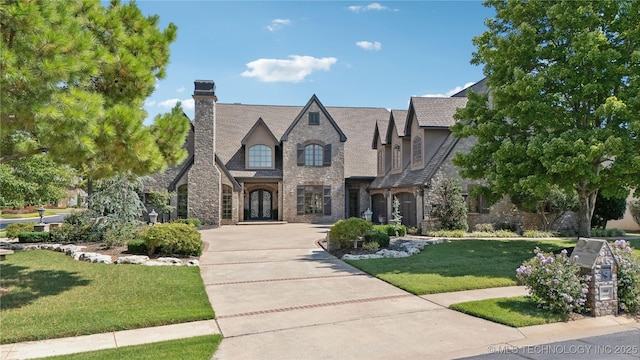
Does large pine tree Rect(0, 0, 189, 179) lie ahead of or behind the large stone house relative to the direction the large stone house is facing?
ahead

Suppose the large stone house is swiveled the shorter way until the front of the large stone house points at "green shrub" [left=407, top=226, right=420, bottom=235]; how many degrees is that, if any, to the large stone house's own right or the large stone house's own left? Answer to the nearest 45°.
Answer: approximately 45° to the large stone house's own left

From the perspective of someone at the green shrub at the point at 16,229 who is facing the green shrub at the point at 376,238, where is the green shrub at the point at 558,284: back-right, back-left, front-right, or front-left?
front-right

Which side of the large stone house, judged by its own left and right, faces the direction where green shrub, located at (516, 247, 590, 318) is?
front

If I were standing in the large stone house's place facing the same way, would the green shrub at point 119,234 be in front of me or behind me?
in front

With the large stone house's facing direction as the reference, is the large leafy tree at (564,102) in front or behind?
in front

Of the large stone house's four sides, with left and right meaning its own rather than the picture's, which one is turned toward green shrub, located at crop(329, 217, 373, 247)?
front

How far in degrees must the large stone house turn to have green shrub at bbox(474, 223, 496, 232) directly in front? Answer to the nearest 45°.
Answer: approximately 45° to its left

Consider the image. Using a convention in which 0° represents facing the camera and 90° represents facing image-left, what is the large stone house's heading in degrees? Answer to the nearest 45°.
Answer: approximately 0°

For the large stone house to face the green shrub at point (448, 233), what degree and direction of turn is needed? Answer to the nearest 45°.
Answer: approximately 45° to its left

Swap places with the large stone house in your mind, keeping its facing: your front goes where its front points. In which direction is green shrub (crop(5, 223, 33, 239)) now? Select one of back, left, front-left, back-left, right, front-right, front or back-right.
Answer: front-right

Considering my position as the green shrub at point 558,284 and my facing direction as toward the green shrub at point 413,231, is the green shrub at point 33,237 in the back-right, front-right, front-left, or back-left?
front-left

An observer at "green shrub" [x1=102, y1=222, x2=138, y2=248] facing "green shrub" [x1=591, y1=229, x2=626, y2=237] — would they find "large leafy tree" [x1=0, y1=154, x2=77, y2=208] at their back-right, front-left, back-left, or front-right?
back-left

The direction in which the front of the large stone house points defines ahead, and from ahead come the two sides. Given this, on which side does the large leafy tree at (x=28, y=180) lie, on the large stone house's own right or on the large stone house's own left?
on the large stone house's own right
